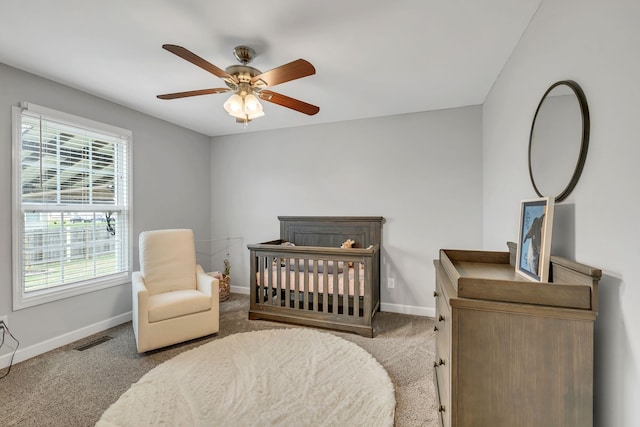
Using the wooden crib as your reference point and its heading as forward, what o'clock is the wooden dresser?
The wooden dresser is roughly at 10 o'clock from the wooden crib.

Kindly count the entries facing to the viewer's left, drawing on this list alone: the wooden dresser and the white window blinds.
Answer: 1

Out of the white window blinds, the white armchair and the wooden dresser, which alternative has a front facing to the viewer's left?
the wooden dresser

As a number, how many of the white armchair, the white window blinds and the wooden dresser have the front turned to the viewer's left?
1

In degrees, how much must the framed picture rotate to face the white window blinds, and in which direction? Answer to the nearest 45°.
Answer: approximately 45° to its right

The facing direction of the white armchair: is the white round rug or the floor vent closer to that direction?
the white round rug

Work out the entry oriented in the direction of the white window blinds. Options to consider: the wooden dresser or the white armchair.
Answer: the wooden dresser

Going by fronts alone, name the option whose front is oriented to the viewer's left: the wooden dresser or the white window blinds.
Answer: the wooden dresser

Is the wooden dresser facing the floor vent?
yes

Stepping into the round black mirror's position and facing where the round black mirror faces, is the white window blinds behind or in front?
in front

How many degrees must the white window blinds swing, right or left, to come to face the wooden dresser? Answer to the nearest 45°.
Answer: approximately 45° to its right

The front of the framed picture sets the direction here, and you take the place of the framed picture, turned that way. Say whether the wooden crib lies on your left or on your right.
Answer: on your right

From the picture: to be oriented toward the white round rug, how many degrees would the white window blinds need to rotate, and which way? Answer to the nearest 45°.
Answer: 0° — it already faces it

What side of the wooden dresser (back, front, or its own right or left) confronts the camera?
left
